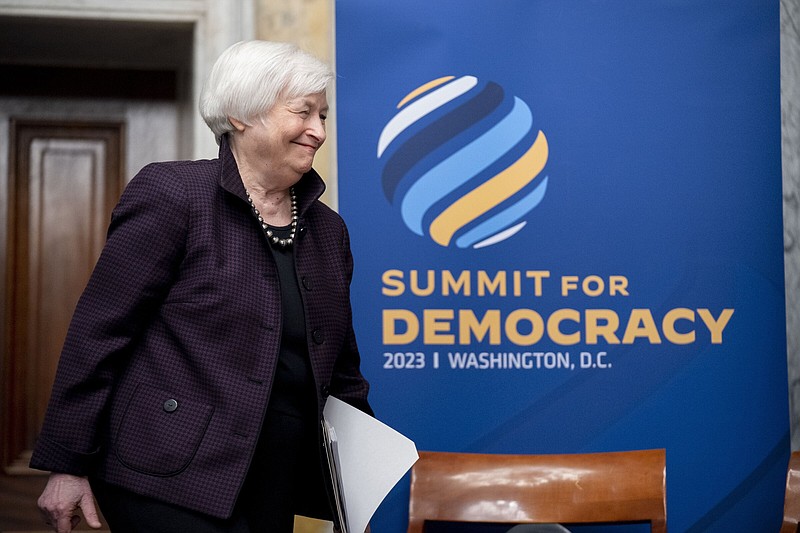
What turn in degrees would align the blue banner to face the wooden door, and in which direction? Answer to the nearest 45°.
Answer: approximately 90° to its right

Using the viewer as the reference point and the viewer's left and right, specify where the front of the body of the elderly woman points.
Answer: facing the viewer and to the right of the viewer

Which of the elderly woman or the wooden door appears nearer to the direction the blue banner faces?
the elderly woman

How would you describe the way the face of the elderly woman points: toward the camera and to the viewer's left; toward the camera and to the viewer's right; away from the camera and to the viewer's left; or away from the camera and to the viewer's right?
toward the camera and to the viewer's right

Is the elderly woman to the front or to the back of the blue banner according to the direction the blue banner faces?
to the front

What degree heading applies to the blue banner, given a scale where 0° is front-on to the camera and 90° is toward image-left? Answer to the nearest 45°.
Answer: approximately 0°

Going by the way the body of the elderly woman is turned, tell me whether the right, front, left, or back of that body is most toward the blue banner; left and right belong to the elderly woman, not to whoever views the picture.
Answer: left

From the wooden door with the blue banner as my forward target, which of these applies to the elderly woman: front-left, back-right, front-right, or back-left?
front-right

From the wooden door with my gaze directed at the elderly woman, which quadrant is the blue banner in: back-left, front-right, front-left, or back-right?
front-left

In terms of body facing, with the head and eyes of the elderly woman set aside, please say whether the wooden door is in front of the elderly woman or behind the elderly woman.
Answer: behind

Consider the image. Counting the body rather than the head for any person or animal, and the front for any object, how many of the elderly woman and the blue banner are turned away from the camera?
0
